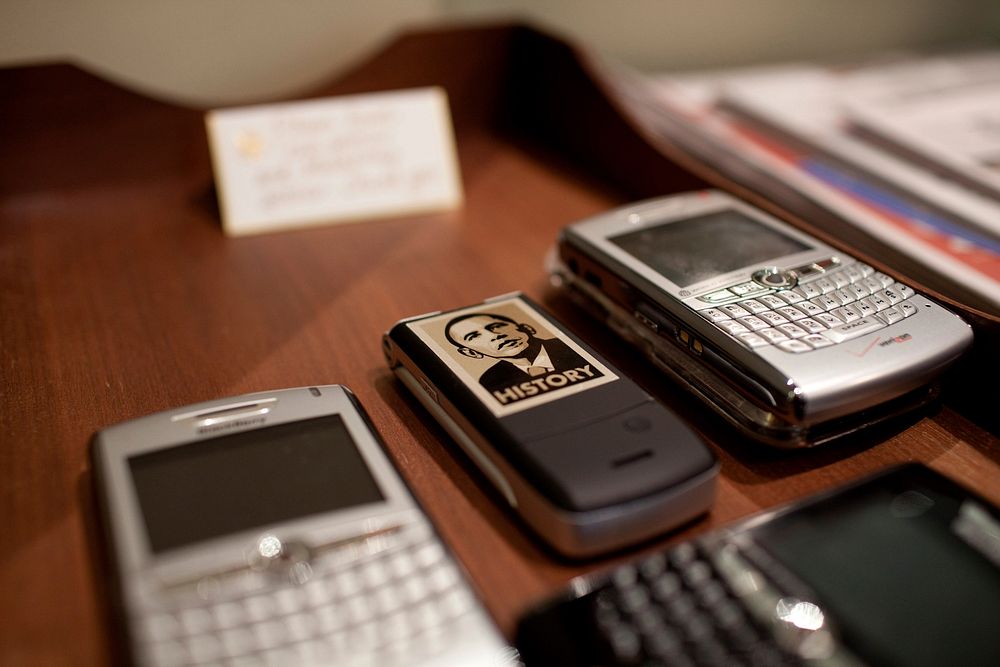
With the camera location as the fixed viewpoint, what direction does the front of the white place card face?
facing the viewer

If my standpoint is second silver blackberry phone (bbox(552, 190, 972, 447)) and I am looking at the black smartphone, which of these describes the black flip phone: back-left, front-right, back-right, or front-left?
front-right

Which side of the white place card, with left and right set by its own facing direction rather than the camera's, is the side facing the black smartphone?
front

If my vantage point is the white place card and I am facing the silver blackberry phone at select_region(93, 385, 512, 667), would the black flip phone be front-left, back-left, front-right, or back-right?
front-left

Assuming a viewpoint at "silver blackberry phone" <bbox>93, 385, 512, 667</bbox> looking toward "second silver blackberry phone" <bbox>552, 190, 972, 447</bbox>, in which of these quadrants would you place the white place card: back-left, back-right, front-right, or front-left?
front-left

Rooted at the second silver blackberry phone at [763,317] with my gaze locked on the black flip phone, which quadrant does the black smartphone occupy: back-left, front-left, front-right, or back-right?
front-left
